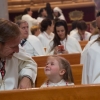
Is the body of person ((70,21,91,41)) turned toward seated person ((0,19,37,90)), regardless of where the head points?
yes

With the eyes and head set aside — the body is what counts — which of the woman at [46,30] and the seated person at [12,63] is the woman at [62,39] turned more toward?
the seated person

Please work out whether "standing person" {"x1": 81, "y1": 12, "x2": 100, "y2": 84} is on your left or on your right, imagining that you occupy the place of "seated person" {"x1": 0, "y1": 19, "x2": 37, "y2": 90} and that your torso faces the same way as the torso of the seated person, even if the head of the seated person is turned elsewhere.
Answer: on your left

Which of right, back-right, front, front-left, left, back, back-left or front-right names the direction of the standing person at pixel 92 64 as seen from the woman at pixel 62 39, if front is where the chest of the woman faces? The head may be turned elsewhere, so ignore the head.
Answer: front-left

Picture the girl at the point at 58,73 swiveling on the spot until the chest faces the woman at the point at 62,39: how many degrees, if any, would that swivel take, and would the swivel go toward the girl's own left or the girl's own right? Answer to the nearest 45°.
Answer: approximately 135° to the girl's own right

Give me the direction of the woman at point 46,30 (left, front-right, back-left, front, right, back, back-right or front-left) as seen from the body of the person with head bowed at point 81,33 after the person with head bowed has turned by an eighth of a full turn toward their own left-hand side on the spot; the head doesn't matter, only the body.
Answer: right

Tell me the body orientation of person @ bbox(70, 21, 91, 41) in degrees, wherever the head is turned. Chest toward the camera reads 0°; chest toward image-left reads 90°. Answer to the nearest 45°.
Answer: approximately 0°

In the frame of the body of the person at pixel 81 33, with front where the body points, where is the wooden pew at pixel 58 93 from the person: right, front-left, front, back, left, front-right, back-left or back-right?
front
